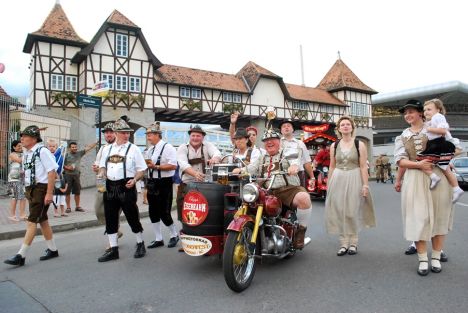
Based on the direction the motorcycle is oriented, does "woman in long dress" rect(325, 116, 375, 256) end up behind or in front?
behind

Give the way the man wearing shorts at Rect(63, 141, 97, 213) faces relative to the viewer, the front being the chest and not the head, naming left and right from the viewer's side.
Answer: facing the viewer and to the right of the viewer

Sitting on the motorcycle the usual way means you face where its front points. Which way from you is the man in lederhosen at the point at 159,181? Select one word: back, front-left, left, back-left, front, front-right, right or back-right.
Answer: right

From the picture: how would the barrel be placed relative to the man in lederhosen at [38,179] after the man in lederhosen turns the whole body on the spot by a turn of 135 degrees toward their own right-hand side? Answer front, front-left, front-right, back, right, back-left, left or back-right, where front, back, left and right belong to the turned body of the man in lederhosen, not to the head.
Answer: back-right

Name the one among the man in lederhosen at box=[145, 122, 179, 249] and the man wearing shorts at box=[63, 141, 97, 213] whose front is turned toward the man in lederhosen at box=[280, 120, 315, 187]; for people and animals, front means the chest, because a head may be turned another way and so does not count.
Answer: the man wearing shorts

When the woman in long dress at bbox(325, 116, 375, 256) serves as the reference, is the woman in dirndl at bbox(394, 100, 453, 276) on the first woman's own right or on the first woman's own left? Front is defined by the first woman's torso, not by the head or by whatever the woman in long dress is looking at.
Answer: on the first woman's own left

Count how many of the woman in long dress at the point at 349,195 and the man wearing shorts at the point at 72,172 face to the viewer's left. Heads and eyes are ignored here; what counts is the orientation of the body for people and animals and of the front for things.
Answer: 0

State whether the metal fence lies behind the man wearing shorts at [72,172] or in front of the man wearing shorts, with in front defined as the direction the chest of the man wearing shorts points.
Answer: behind

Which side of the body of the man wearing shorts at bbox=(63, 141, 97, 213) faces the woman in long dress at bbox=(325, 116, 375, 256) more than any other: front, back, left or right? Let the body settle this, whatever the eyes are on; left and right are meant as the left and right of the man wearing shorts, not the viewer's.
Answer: front
